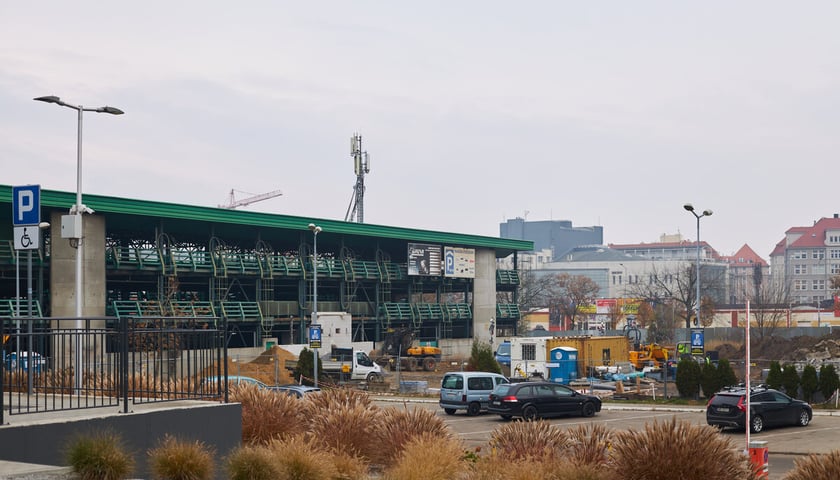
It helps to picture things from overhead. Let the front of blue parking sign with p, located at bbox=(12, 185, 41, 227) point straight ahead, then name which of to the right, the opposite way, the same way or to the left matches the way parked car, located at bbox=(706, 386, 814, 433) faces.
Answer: to the left

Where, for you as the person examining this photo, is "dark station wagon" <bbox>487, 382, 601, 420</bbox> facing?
facing away from the viewer and to the right of the viewer

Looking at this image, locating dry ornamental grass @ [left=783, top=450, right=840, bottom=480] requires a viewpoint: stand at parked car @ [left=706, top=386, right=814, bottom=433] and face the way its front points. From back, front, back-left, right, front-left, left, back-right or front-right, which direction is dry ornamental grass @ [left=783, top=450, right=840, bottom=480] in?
back-right

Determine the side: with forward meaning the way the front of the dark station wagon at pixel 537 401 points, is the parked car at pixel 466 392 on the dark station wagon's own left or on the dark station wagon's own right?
on the dark station wagon's own left

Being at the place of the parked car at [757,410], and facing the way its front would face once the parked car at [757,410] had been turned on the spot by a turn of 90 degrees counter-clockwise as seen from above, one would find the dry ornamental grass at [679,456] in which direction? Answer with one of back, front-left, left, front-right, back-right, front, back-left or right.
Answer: back-left

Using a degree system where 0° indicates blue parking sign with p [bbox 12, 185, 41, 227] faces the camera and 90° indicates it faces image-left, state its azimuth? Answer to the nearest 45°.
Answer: approximately 0°
